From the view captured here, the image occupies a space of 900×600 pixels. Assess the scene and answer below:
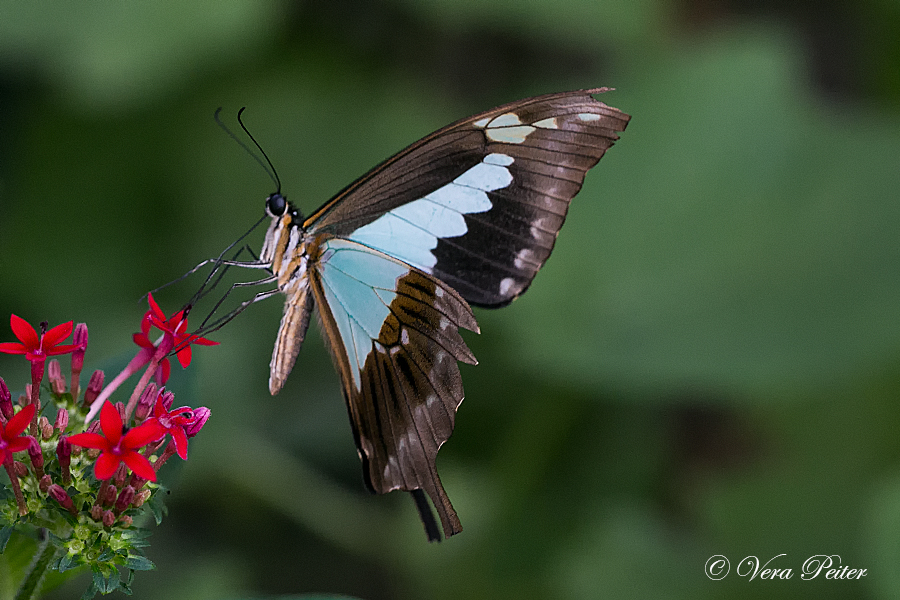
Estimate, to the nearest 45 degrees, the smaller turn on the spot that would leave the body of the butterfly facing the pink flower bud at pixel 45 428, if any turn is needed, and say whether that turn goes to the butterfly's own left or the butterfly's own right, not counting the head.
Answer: approximately 45° to the butterfly's own left

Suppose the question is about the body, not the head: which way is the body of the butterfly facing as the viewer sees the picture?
to the viewer's left
